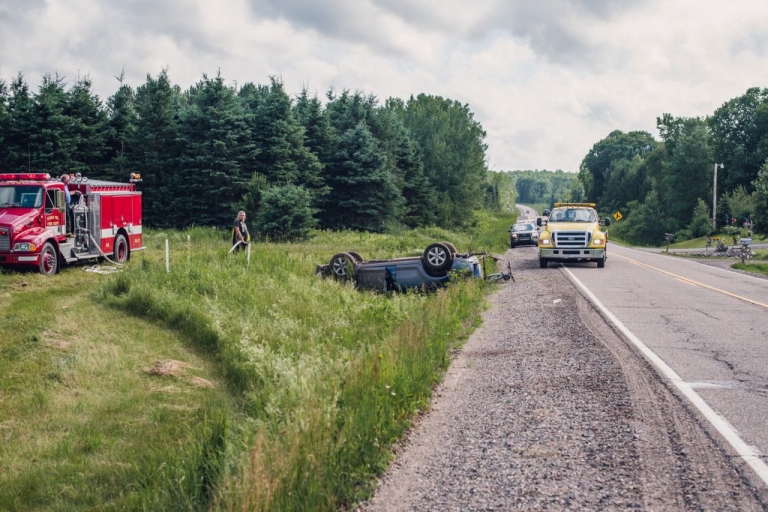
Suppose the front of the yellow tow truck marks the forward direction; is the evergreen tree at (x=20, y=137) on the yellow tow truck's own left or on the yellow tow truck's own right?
on the yellow tow truck's own right

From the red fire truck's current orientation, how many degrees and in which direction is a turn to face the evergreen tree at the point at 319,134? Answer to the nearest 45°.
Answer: approximately 180°

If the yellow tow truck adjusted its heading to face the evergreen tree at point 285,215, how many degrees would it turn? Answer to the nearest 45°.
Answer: approximately 135° to its right

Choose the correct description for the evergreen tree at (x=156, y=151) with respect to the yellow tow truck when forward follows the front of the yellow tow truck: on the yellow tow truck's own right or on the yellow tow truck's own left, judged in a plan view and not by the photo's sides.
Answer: on the yellow tow truck's own right

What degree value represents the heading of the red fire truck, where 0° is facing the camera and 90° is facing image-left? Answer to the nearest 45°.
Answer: approximately 45°

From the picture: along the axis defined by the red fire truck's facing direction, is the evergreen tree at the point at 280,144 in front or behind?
behind

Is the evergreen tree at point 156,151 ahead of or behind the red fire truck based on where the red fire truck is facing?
behind

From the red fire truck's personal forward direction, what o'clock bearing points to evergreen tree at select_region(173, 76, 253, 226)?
The evergreen tree is roughly at 5 o'clock from the red fire truck.

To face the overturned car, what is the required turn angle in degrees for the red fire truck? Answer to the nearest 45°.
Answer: approximately 90° to its left

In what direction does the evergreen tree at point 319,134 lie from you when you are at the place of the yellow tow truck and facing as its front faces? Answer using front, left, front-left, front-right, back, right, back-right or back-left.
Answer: back-right

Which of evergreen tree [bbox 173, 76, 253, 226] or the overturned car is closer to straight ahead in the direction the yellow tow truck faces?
the overturned car

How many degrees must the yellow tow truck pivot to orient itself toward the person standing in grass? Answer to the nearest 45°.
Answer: approximately 45° to its right

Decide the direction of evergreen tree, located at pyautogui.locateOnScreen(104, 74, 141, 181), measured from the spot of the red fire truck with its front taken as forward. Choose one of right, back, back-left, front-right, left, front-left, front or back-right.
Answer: back-right

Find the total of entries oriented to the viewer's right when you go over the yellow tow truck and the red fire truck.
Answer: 0

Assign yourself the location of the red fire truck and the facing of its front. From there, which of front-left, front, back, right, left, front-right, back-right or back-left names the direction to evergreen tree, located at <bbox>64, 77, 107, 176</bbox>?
back-right
